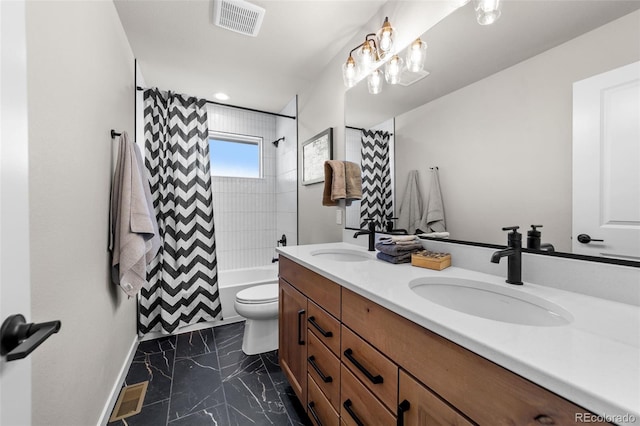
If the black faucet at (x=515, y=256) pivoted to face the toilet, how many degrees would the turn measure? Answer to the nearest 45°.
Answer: approximately 45° to its right

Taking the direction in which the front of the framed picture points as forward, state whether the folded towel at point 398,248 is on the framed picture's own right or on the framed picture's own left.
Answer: on the framed picture's own left

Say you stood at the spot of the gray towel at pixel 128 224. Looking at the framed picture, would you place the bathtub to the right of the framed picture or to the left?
left

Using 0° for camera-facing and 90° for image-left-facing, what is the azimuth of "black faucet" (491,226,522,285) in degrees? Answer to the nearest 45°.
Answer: approximately 45°

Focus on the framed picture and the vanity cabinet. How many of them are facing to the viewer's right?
0

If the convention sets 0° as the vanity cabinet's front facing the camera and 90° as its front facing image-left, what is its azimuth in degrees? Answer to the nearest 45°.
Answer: approximately 45°

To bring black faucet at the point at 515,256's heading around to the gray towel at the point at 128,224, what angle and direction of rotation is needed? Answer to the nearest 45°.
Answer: approximately 45° to its right

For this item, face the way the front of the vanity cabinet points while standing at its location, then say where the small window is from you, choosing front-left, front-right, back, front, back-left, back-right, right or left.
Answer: right

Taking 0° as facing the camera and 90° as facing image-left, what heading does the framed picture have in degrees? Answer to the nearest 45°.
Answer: approximately 45°

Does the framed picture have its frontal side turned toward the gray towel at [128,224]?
yes

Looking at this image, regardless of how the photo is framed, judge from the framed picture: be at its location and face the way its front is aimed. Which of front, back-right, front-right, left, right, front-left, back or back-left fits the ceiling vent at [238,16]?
front
